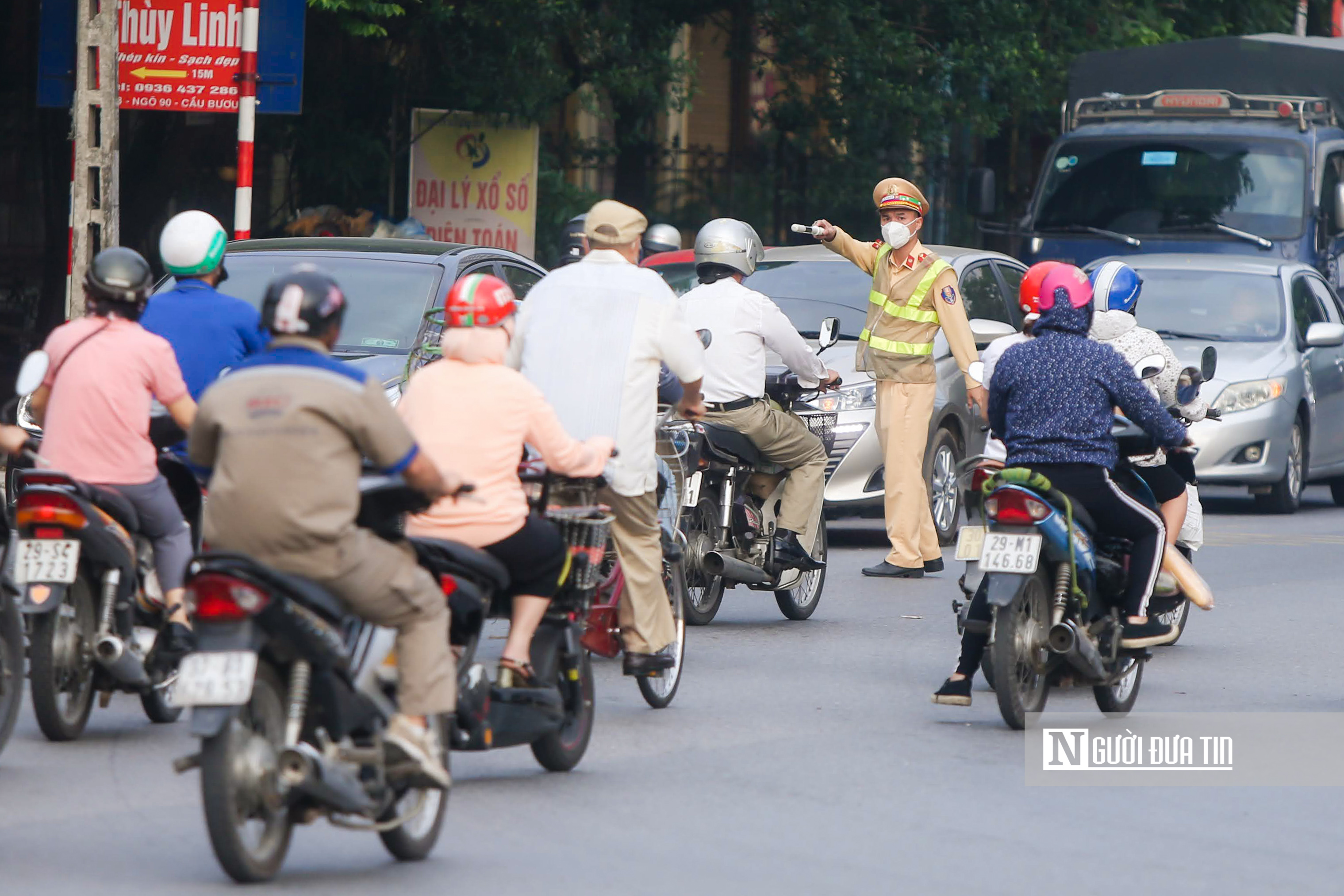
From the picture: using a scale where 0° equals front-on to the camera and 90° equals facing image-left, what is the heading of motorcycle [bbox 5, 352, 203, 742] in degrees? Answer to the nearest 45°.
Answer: approximately 225°

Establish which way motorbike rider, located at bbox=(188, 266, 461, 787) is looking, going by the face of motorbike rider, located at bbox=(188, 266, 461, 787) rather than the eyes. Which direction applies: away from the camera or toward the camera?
away from the camera

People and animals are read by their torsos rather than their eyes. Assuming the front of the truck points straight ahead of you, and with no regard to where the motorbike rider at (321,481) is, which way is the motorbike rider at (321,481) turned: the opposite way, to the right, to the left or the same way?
the opposite way

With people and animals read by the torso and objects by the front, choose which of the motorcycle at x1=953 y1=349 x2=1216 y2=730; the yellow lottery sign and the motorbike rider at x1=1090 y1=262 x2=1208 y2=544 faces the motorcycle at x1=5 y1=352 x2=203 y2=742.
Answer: the yellow lottery sign

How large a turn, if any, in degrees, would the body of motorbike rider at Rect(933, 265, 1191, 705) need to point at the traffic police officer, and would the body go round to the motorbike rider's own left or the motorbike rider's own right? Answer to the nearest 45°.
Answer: approximately 45° to the motorbike rider's own left

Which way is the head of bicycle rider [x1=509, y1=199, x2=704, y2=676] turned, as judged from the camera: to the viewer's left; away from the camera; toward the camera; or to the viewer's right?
away from the camera

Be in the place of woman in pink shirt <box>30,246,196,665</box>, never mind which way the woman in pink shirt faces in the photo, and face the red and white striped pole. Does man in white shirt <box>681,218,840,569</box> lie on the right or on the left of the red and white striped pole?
right

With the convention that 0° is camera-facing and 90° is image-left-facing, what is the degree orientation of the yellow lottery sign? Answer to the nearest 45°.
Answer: approximately 0°
